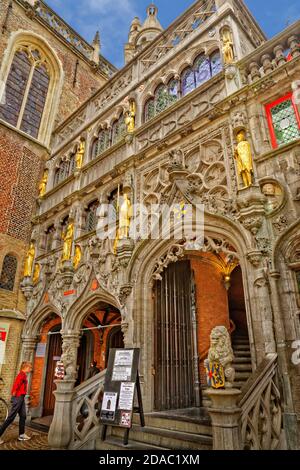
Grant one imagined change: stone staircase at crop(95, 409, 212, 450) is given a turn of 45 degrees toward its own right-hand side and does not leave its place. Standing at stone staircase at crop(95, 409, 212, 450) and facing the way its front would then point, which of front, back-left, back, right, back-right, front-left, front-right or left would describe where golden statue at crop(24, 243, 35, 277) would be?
front-right

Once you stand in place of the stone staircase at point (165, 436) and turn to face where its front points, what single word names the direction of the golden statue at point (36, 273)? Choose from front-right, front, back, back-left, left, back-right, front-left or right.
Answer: right

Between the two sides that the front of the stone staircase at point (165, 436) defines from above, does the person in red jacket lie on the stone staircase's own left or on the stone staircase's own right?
on the stone staircase's own right

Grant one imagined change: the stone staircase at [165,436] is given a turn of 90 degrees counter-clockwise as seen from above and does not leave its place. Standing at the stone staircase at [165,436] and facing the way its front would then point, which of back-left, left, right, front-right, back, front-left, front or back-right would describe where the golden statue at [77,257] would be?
back

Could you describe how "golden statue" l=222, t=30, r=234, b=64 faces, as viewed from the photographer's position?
facing the viewer and to the left of the viewer

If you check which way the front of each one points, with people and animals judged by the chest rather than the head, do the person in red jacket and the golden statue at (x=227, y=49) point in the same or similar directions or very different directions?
very different directions
